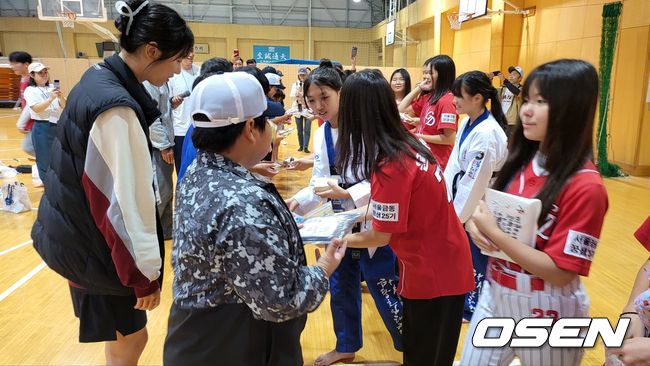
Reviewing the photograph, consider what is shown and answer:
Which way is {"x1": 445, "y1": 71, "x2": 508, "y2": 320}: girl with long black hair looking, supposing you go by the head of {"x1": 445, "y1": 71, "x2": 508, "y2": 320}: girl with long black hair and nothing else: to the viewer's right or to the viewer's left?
to the viewer's left

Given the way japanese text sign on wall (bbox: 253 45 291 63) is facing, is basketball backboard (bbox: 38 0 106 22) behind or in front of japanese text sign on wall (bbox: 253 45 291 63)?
in front

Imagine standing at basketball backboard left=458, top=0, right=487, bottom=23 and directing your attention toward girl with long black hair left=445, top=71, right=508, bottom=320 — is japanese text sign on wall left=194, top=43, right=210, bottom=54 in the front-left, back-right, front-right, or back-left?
back-right

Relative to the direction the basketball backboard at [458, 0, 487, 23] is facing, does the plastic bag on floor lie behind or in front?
in front

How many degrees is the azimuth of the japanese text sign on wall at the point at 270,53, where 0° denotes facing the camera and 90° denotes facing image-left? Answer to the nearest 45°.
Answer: approximately 0°

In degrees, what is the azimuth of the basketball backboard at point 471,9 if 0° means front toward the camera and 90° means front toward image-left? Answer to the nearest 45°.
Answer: approximately 45°

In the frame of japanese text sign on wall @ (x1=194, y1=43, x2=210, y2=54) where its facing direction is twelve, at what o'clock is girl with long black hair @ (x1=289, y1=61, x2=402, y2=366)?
The girl with long black hair is roughly at 12 o'clock from the japanese text sign on wall.

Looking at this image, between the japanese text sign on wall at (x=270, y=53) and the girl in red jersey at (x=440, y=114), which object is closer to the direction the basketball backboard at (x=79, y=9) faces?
the girl in red jersey

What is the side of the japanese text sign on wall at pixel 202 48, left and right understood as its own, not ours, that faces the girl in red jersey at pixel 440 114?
front
